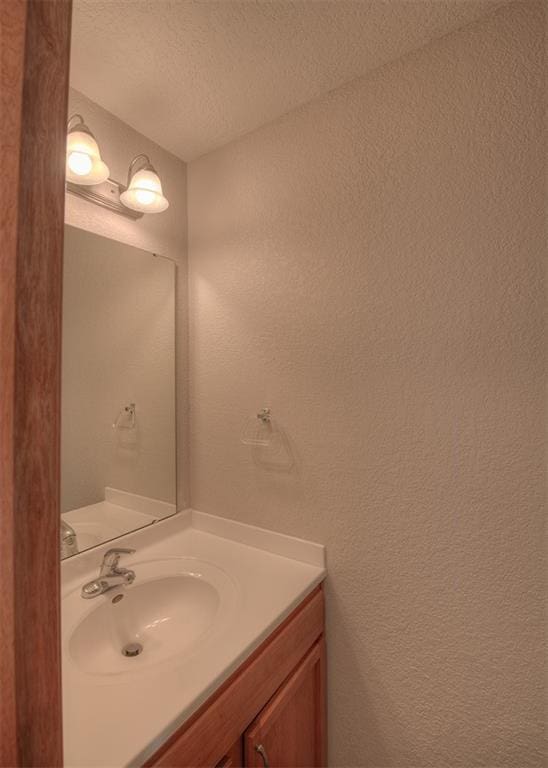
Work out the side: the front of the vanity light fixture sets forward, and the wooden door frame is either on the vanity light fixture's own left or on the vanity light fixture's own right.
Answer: on the vanity light fixture's own right

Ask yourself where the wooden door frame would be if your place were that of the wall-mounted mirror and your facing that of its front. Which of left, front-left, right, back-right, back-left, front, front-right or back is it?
front-right

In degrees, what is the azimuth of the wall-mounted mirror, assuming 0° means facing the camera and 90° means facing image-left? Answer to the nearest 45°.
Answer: approximately 315°
